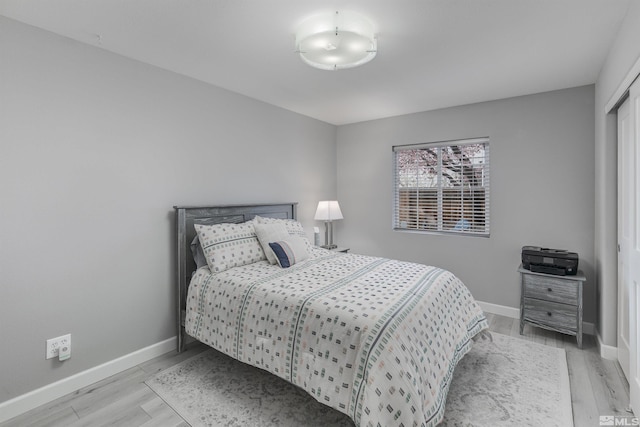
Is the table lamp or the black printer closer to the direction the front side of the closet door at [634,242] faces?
the table lamp

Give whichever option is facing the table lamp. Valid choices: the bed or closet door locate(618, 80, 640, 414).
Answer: the closet door

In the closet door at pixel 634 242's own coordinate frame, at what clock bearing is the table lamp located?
The table lamp is roughly at 12 o'clock from the closet door.

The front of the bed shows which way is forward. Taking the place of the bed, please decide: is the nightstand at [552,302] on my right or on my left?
on my left

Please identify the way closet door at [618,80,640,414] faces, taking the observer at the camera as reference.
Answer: facing to the left of the viewer

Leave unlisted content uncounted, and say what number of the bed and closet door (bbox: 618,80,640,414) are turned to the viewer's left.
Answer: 1

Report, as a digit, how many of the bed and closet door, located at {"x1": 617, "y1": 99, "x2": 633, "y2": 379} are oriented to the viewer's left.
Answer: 1
